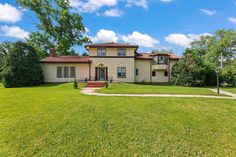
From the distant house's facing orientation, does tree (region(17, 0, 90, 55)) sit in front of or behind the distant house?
behind

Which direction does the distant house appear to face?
toward the camera

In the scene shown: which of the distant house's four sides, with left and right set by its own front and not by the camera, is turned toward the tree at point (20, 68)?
right

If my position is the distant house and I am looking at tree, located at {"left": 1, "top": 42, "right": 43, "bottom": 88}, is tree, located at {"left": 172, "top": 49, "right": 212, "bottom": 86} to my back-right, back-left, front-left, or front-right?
back-left

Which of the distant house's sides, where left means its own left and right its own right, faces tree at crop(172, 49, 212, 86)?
left
